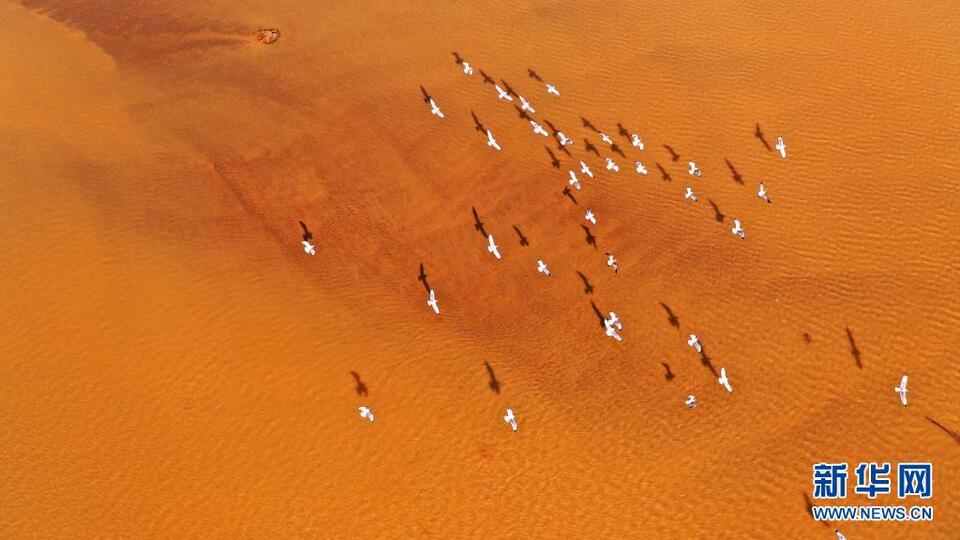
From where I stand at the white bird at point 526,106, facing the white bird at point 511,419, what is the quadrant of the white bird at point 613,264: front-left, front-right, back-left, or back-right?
front-left

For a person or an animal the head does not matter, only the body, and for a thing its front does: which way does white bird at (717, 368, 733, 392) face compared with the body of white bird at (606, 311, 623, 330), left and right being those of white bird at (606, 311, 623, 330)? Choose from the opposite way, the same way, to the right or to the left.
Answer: the same way

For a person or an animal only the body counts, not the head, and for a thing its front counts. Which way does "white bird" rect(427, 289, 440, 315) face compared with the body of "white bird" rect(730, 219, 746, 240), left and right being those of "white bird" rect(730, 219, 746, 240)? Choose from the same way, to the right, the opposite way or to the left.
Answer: the same way
